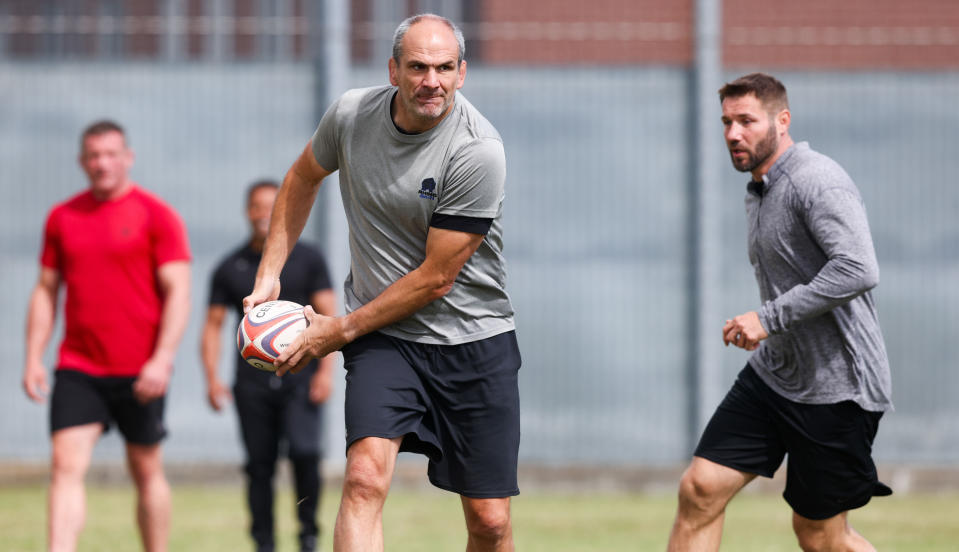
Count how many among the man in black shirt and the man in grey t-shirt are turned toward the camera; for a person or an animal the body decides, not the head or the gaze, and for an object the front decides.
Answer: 2

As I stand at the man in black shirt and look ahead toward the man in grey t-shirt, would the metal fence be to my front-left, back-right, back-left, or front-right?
back-left

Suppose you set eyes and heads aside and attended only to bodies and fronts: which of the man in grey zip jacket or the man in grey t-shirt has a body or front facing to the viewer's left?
the man in grey zip jacket

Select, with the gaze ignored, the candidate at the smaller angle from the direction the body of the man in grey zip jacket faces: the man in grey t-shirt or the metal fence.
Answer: the man in grey t-shirt

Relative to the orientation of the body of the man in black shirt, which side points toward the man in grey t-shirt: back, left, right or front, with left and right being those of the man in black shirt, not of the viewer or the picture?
front

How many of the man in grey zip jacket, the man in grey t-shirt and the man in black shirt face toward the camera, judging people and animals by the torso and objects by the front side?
2

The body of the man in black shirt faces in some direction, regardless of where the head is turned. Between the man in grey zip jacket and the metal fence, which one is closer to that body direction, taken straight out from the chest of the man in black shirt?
the man in grey zip jacket

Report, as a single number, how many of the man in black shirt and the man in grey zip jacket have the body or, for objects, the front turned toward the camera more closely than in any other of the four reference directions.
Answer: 1

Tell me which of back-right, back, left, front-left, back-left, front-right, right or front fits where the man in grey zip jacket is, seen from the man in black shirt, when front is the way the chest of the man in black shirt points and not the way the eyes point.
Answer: front-left

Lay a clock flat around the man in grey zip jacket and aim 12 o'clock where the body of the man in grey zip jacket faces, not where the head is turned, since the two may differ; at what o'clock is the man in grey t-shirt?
The man in grey t-shirt is roughly at 11 o'clock from the man in grey zip jacket.

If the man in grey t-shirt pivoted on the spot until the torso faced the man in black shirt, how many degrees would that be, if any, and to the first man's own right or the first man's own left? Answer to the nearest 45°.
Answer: approximately 180°

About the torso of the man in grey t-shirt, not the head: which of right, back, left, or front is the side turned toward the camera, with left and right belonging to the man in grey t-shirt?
front

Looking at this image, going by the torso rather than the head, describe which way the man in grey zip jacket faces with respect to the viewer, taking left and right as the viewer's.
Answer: facing to the left of the viewer
